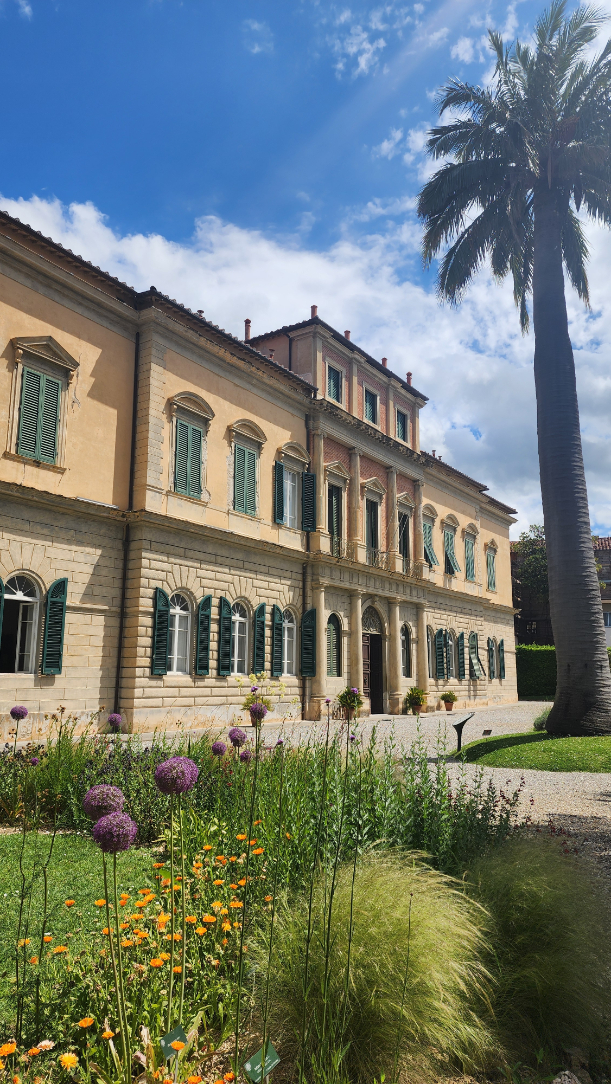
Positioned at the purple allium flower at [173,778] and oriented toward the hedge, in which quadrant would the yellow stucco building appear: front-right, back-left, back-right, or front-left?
front-left

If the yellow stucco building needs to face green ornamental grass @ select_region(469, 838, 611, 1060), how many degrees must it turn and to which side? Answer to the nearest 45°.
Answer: approximately 45° to its right

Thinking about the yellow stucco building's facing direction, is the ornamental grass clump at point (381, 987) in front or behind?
in front

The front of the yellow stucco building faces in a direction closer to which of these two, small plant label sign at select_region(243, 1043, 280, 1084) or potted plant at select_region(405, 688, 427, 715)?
the small plant label sign

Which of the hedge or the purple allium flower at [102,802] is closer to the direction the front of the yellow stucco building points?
the purple allium flower

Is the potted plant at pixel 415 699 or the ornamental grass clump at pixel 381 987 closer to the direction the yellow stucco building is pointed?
the ornamental grass clump

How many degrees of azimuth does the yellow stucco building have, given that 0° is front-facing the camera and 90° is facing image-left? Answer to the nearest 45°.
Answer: approximately 315°

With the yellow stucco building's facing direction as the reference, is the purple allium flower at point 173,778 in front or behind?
in front

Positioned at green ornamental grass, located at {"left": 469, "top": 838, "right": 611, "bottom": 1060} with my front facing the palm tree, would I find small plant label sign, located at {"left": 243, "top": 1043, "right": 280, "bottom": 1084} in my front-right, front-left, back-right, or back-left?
back-left

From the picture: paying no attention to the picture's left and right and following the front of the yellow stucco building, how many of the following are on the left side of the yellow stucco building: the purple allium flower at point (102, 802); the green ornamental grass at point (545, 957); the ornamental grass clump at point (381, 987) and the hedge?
1

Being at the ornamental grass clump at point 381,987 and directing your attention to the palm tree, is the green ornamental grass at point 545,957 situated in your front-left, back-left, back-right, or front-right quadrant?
front-right

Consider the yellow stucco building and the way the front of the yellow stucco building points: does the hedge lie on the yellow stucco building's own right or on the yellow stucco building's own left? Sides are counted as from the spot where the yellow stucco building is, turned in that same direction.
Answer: on the yellow stucco building's own left

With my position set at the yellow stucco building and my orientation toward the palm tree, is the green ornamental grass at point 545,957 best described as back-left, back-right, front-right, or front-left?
front-right

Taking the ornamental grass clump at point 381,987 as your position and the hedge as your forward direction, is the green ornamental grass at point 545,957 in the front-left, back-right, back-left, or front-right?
front-right

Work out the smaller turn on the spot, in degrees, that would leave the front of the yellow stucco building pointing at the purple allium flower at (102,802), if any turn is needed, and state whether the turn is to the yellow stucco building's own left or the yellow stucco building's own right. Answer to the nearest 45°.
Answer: approximately 45° to the yellow stucco building's own right
